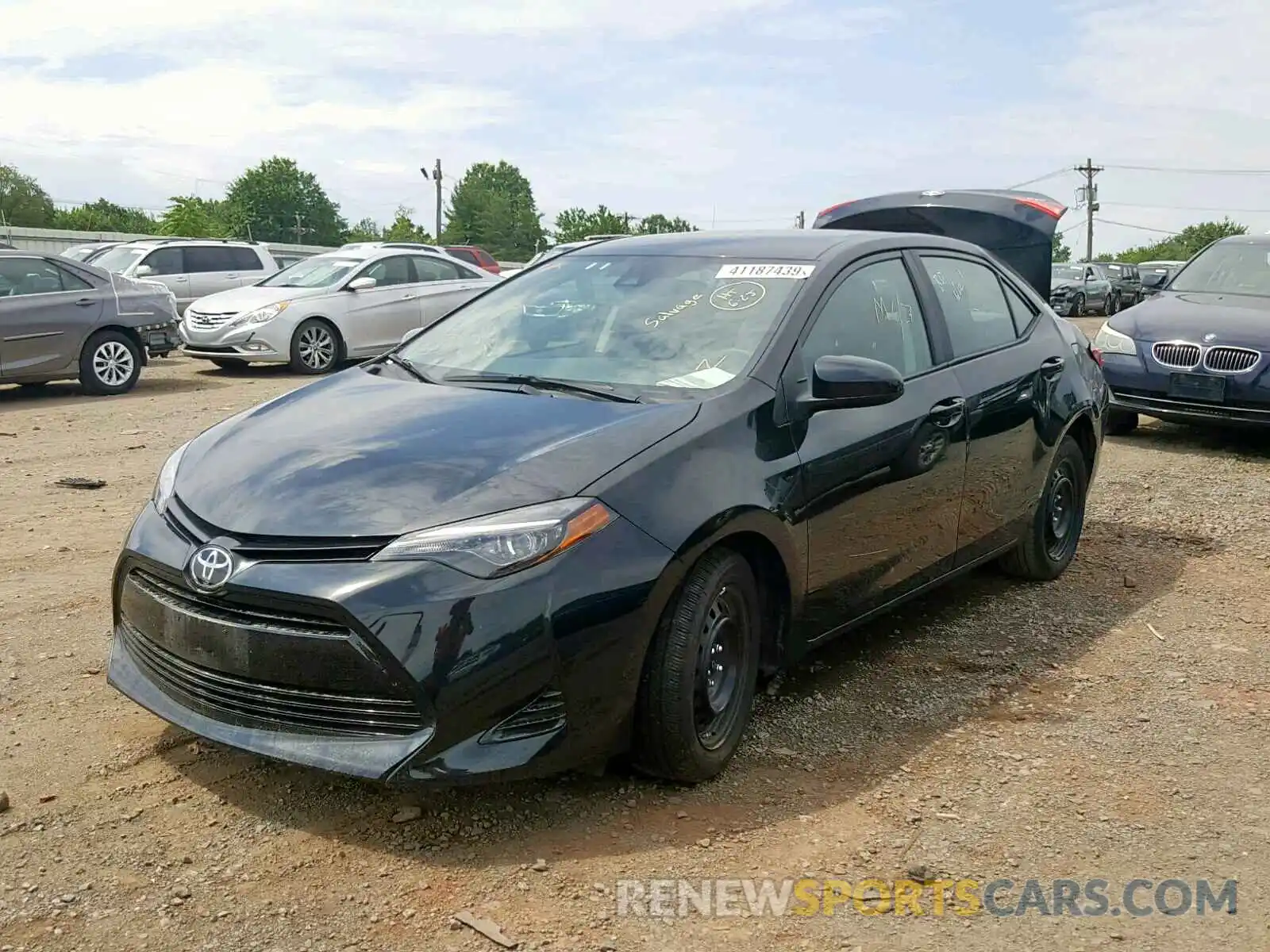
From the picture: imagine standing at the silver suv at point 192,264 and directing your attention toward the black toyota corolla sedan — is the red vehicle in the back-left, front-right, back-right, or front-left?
back-left

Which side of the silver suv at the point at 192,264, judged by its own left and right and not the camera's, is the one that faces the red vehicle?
back

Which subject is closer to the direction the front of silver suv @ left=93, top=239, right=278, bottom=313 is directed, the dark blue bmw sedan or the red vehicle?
the dark blue bmw sedan

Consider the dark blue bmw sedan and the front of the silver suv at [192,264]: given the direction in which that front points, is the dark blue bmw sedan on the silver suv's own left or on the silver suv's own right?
on the silver suv's own left

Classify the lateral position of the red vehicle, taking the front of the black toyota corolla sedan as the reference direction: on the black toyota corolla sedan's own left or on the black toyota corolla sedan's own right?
on the black toyota corolla sedan's own right

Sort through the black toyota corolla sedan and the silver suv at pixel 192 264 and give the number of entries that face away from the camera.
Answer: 0

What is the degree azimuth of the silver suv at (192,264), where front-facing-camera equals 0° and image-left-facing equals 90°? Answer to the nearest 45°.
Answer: approximately 45°

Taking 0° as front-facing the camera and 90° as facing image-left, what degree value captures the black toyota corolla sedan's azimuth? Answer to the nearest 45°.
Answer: approximately 45°

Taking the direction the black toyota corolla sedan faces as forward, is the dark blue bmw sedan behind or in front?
behind

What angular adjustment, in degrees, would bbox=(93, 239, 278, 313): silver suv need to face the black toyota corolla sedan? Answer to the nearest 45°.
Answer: approximately 45° to its left

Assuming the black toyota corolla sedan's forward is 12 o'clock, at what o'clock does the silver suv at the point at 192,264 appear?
The silver suv is roughly at 4 o'clock from the black toyota corolla sedan.
